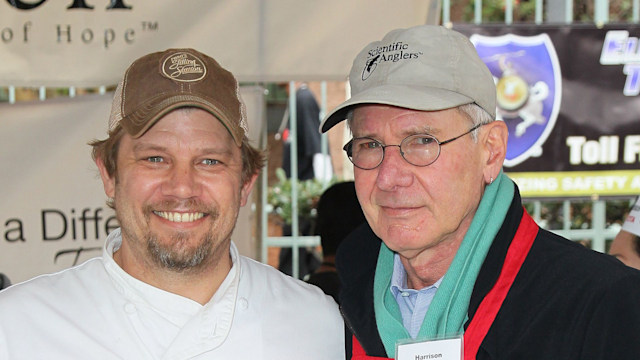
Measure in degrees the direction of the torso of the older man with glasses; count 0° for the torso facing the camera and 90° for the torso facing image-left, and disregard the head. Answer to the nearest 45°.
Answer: approximately 45°

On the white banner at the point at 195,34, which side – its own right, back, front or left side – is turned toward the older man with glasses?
front

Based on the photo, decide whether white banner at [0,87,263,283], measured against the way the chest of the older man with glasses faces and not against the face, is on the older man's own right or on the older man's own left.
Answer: on the older man's own right

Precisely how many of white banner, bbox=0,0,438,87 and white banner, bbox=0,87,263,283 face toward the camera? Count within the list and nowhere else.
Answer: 2

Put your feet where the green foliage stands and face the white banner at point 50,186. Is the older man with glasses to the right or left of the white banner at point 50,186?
left

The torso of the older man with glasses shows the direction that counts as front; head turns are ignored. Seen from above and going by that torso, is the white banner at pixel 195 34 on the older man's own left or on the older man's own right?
on the older man's own right

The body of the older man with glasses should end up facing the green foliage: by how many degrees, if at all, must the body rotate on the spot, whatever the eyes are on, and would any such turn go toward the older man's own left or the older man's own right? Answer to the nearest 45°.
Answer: approximately 135° to the older man's own right

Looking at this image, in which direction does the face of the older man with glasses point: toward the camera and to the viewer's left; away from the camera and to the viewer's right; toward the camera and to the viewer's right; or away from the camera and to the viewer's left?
toward the camera and to the viewer's left

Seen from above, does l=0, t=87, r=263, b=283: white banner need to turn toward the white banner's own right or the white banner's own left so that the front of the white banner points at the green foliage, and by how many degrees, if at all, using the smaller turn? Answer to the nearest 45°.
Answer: approximately 135° to the white banner's own left
